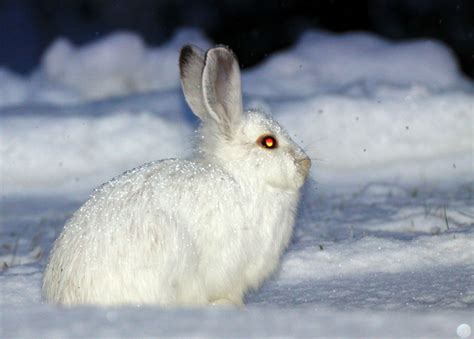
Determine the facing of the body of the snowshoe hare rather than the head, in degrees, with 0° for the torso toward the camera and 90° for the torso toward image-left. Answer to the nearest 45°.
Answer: approximately 270°
